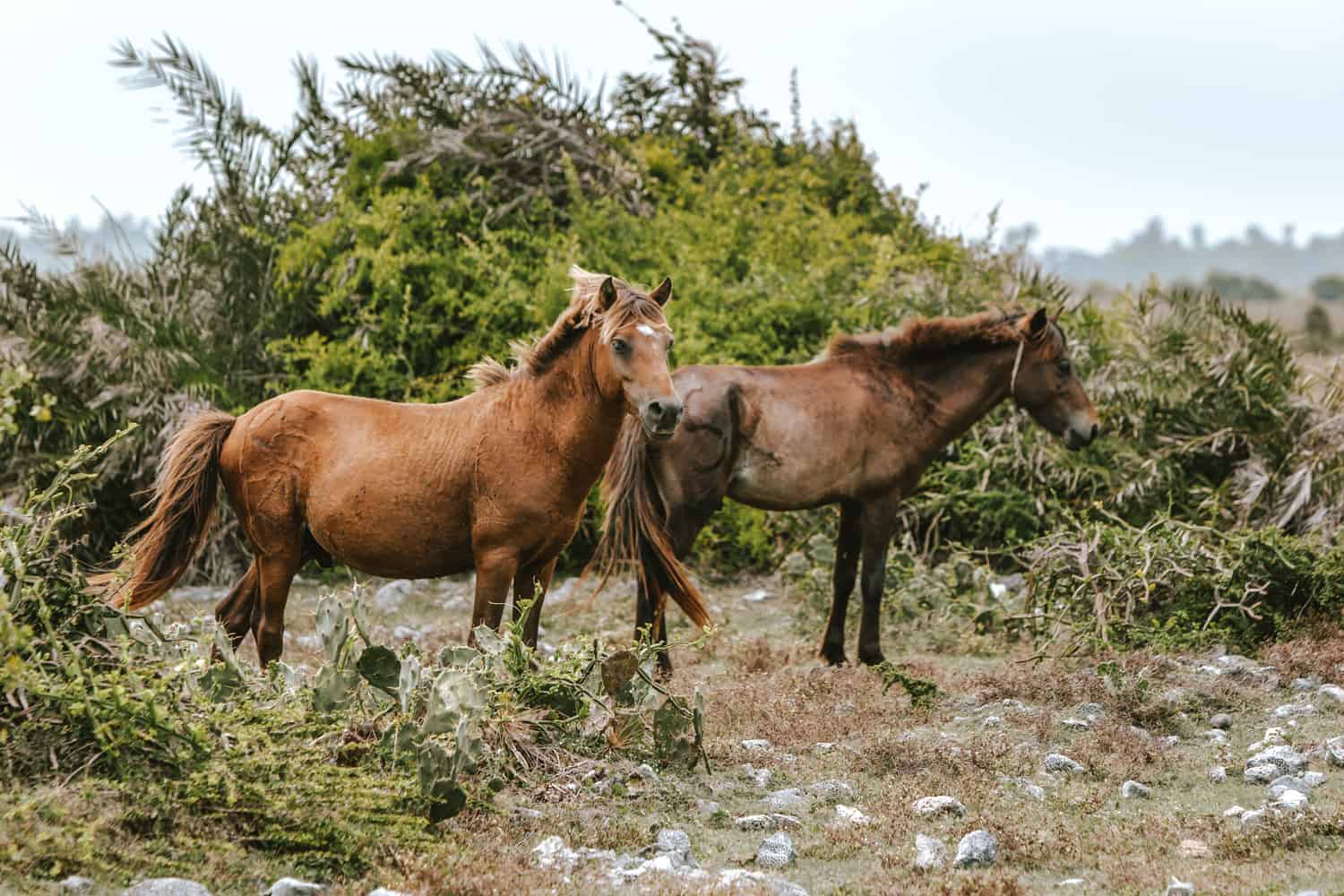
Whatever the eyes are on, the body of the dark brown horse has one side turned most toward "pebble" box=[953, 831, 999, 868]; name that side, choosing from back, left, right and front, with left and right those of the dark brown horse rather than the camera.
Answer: right

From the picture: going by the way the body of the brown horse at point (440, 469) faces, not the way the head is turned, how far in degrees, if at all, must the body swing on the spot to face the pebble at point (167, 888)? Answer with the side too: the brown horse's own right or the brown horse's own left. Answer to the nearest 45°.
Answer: approximately 90° to the brown horse's own right

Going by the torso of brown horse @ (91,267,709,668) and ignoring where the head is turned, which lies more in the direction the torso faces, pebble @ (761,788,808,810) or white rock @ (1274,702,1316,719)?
the white rock

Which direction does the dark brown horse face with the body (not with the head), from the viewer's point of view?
to the viewer's right

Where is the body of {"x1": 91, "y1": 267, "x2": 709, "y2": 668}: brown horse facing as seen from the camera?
to the viewer's right

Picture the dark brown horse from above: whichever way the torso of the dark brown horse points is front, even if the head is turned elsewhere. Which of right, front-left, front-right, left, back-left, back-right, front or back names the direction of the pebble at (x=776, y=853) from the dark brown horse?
right

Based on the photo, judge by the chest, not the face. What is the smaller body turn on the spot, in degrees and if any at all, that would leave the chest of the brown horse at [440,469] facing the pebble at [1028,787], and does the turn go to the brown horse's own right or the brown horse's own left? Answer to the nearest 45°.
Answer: approximately 45° to the brown horse's own right

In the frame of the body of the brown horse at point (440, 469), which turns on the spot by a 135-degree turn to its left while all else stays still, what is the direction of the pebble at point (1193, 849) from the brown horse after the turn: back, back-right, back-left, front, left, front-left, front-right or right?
back

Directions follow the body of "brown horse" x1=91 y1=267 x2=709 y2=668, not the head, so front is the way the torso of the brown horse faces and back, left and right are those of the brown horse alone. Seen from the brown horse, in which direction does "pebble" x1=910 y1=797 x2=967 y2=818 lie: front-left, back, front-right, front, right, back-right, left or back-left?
front-right

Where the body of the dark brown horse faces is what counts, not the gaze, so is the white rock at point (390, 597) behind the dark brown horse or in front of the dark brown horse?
behind

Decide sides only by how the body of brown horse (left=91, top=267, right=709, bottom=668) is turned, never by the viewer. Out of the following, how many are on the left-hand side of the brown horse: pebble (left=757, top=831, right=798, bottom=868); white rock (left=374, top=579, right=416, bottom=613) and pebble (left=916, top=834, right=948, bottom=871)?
1

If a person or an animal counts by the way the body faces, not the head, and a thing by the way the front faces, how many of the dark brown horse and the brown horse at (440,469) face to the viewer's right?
2

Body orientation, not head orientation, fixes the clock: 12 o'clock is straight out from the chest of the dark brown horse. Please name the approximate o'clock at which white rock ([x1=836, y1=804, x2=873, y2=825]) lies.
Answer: The white rock is roughly at 3 o'clock from the dark brown horse.

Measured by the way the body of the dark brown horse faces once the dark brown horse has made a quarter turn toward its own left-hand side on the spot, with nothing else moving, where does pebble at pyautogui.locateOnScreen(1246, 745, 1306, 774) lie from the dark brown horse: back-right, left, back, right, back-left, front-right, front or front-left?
back-right
